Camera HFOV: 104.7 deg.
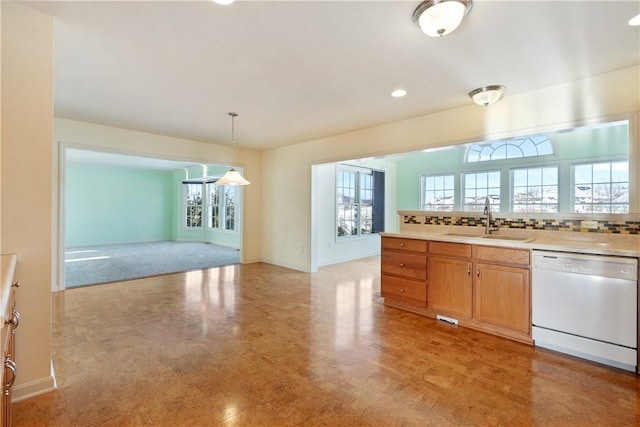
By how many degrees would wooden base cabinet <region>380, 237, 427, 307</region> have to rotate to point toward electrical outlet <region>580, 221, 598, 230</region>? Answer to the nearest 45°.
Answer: approximately 135° to its left

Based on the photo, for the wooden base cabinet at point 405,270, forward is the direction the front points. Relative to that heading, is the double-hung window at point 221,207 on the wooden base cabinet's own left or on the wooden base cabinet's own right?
on the wooden base cabinet's own right

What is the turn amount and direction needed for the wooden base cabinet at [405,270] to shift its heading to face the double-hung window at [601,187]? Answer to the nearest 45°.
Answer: approximately 180°

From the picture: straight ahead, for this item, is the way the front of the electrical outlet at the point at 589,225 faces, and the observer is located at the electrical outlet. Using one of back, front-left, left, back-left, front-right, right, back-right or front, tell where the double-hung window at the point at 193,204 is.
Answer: right

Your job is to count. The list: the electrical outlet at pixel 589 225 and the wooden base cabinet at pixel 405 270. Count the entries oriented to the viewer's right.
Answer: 0

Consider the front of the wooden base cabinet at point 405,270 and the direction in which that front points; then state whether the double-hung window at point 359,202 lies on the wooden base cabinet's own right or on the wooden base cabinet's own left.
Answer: on the wooden base cabinet's own right

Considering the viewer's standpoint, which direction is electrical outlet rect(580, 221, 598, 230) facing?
facing the viewer

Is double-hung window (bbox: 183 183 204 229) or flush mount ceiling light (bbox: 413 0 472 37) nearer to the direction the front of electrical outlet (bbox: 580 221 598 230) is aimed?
the flush mount ceiling light

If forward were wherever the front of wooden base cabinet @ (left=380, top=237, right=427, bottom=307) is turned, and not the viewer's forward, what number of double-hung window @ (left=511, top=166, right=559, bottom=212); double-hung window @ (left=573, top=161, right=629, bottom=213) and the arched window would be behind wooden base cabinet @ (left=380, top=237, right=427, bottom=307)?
3

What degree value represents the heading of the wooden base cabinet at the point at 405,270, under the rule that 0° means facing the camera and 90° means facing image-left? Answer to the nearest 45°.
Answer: approximately 45°
